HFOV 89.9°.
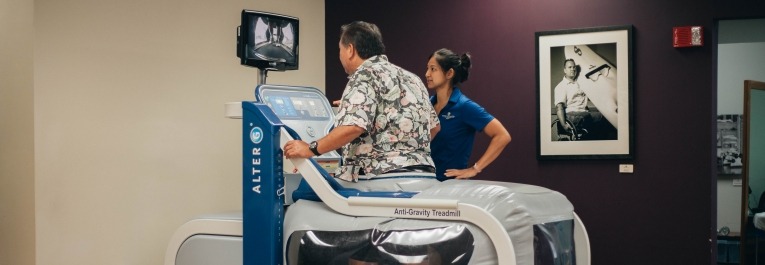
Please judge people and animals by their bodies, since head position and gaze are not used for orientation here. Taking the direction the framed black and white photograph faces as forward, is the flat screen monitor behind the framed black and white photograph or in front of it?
in front

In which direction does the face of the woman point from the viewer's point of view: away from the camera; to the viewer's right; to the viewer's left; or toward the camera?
to the viewer's left

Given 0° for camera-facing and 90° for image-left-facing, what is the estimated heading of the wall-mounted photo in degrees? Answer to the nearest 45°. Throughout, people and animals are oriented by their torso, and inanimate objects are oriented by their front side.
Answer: approximately 0°

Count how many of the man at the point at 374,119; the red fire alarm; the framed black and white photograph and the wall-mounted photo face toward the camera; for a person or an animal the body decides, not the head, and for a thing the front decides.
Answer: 3

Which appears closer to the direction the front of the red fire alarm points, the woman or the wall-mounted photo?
the woman

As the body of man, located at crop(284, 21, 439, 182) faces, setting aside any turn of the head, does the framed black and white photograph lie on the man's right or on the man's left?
on the man's right

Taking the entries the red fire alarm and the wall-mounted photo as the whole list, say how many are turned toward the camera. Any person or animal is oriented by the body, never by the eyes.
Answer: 2

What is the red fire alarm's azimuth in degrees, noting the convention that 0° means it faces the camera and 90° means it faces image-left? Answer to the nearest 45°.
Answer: approximately 0°

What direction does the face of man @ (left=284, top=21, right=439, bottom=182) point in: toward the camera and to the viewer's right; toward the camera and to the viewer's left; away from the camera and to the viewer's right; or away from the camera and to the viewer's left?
away from the camera and to the viewer's left
